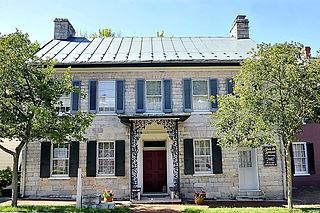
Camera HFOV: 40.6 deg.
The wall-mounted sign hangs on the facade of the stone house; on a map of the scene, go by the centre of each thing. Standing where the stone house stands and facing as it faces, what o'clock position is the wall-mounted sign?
The wall-mounted sign is roughly at 9 o'clock from the stone house.

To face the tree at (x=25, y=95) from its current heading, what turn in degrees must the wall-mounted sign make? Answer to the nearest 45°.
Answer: approximately 45° to its right

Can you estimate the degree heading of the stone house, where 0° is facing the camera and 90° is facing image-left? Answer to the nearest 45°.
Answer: approximately 0°

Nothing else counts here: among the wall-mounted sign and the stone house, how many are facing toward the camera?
2

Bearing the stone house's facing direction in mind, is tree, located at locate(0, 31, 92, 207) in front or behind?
in front

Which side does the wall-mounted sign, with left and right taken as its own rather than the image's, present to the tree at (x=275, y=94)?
front
